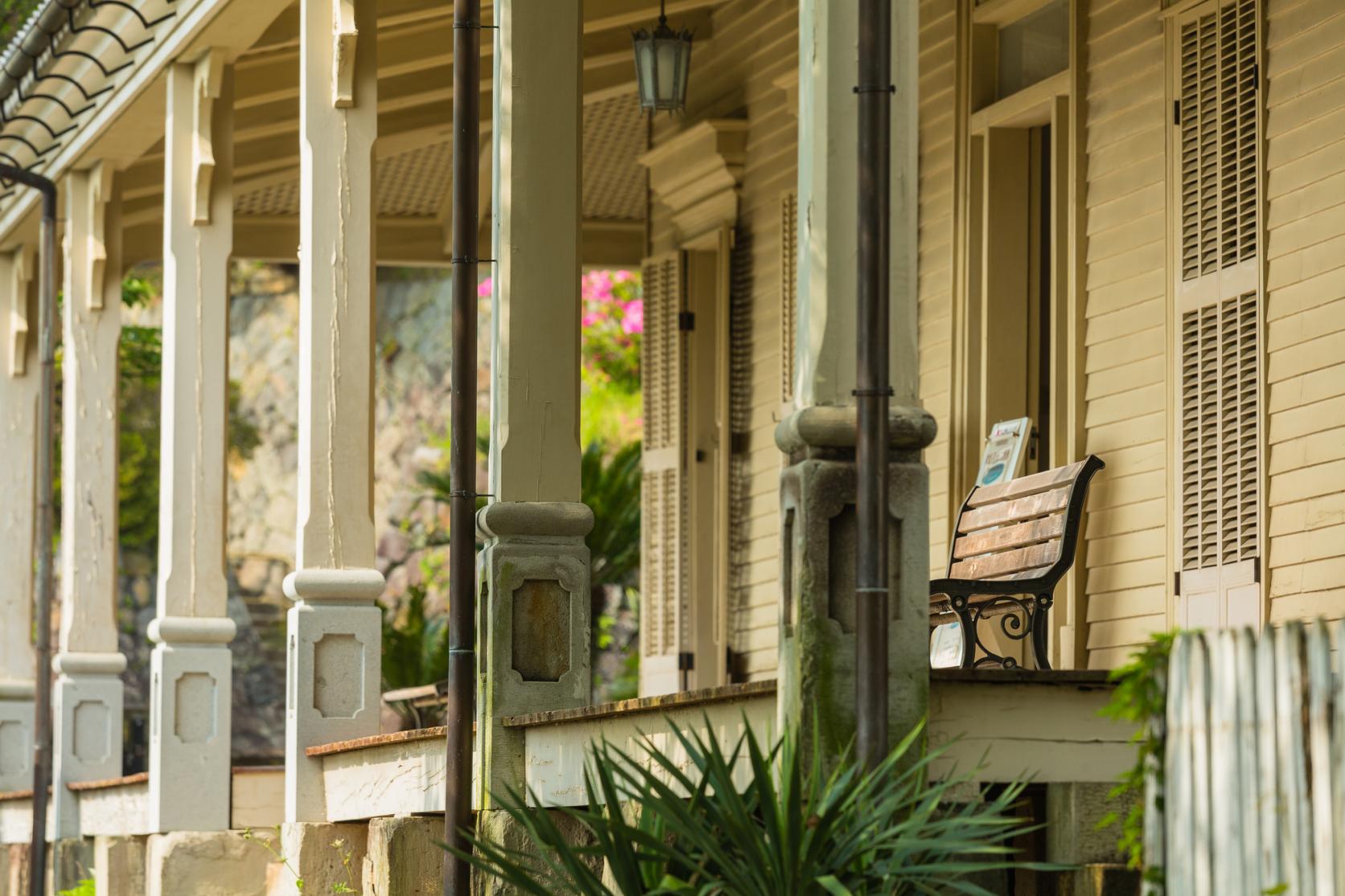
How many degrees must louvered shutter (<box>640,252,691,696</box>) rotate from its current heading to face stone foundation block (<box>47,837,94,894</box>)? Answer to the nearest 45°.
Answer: approximately 45° to its right

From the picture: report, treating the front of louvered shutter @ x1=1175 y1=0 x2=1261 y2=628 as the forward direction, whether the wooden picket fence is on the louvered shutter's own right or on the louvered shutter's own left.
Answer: on the louvered shutter's own left

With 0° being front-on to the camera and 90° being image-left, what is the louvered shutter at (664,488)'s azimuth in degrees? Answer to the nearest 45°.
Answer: approximately 45°

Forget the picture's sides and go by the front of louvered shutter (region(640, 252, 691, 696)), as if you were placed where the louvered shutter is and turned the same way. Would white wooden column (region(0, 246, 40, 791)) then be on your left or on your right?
on your right

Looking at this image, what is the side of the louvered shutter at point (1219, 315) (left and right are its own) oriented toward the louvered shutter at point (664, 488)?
right

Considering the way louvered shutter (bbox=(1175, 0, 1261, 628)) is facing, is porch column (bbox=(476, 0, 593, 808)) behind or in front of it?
in front

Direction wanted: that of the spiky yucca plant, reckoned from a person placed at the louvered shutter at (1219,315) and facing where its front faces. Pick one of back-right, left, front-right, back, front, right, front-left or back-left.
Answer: front-left

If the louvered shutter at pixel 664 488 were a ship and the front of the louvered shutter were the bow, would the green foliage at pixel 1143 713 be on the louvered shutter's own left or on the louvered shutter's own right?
on the louvered shutter's own left

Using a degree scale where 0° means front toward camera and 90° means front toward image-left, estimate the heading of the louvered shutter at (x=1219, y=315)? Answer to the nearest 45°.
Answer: approximately 45°

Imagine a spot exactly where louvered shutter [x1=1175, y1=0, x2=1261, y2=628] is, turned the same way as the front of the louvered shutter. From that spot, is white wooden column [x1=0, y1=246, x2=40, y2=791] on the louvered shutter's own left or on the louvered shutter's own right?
on the louvered shutter's own right
